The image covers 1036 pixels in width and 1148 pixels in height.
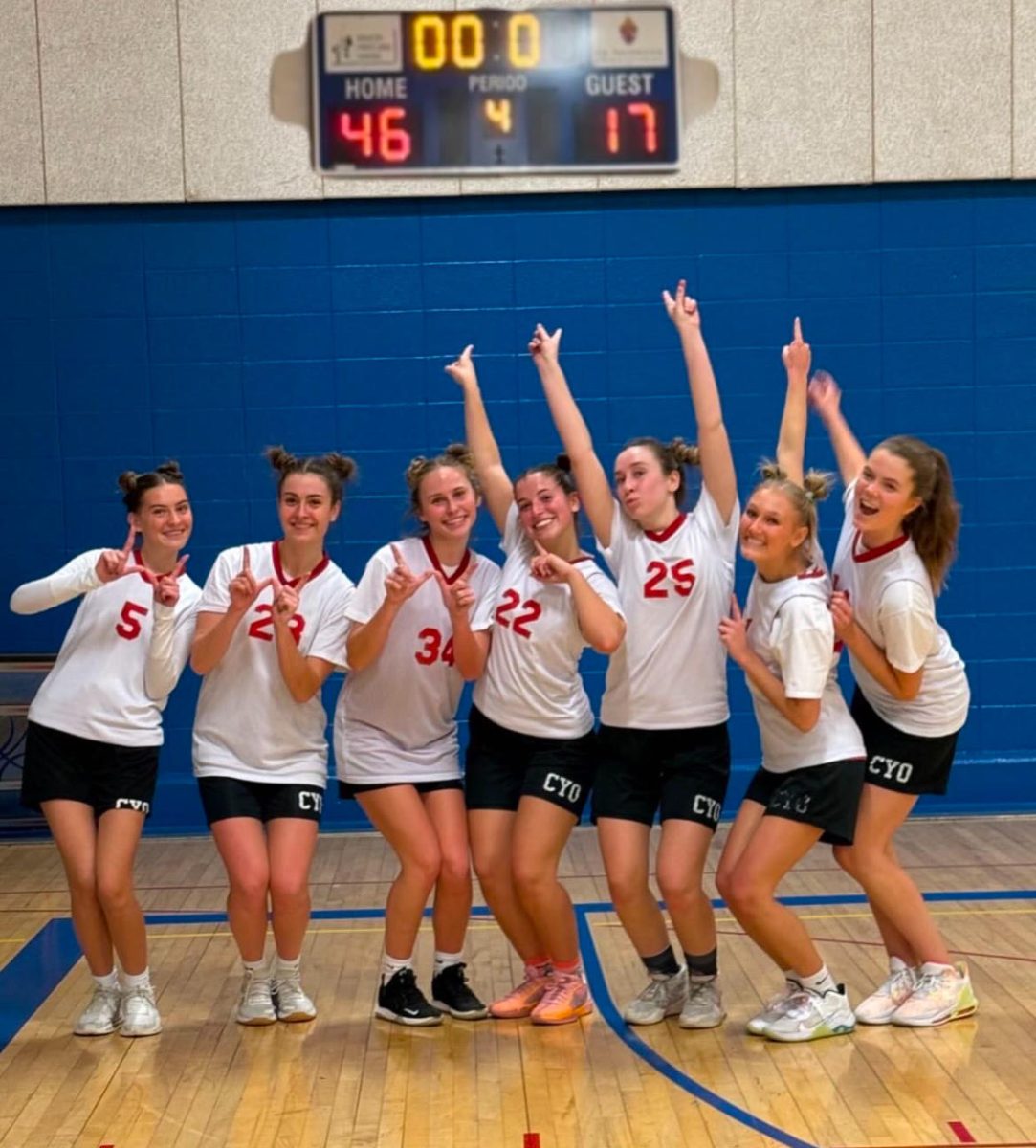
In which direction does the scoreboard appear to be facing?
toward the camera

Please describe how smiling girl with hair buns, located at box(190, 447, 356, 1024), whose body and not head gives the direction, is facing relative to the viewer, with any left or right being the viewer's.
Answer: facing the viewer

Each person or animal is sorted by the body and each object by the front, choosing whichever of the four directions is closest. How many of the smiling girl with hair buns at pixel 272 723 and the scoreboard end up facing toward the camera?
2

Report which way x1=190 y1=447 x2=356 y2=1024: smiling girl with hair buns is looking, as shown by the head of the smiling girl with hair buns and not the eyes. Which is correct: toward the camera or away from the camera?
toward the camera

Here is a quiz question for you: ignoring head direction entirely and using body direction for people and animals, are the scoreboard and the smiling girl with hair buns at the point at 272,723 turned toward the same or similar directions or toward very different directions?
same or similar directions

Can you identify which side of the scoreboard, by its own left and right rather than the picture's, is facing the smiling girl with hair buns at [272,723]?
front

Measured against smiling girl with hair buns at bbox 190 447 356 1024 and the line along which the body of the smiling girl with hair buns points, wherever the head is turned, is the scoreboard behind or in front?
behind
